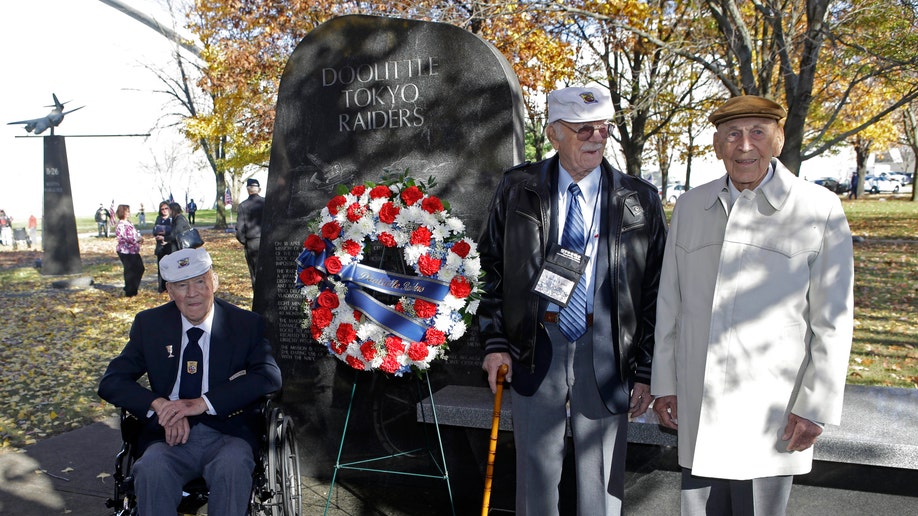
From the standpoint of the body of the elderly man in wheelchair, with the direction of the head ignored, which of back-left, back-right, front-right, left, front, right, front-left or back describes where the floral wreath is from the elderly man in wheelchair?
left

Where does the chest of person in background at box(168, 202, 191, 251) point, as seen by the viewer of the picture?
to the viewer's left

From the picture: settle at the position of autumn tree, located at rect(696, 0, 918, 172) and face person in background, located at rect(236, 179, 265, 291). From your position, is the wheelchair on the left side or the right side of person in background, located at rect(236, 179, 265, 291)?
left

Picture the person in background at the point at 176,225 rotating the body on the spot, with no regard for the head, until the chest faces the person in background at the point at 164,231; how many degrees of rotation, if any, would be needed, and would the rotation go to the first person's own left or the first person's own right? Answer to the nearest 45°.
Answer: approximately 45° to the first person's own right

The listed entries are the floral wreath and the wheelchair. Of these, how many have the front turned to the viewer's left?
0

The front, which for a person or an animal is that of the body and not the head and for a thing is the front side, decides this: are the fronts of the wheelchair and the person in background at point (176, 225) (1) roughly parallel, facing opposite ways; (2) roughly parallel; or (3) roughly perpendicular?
roughly perpendicular

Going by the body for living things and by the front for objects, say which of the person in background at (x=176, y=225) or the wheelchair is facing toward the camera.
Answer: the wheelchair

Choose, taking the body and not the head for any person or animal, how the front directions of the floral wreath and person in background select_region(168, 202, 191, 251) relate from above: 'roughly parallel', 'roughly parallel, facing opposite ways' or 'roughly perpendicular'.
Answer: roughly perpendicular

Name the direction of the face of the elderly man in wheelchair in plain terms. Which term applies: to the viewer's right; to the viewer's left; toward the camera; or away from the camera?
toward the camera

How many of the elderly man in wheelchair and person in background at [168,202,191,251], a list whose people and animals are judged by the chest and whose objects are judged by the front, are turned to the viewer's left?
1

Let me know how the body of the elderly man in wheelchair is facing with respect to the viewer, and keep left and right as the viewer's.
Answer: facing the viewer

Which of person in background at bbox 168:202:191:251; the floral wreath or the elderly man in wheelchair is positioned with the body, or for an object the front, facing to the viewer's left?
the person in background

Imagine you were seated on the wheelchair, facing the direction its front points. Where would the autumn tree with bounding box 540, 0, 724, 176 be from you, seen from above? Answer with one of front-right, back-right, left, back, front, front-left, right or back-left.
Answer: back-left
